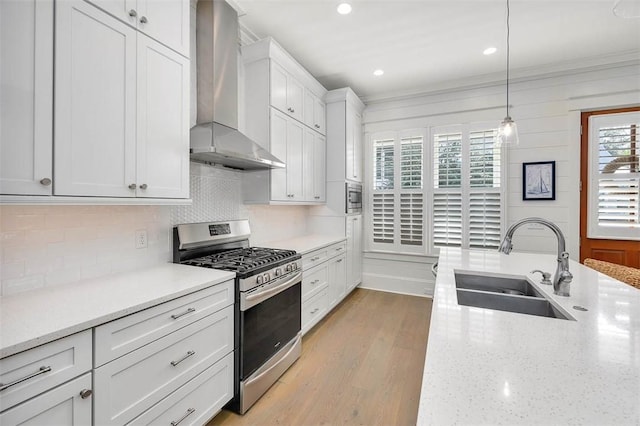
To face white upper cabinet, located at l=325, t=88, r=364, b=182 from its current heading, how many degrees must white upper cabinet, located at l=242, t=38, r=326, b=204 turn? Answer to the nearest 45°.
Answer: approximately 90° to its left

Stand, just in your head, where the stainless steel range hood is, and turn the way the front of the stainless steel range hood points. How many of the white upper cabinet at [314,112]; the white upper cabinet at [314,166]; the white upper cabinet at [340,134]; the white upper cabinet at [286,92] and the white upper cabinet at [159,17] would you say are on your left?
4

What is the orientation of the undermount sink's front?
to the viewer's left

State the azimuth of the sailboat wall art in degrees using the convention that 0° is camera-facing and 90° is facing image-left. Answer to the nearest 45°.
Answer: approximately 0°

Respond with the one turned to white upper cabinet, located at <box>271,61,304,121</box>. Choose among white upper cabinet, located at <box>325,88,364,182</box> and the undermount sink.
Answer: the undermount sink

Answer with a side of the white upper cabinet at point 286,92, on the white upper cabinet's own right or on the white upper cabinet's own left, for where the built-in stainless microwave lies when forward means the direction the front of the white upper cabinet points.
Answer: on the white upper cabinet's own left

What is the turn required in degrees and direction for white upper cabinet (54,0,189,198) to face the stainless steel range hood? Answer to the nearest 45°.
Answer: approximately 90° to its left

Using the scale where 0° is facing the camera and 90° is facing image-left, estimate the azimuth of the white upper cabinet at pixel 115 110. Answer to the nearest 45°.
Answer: approximately 315°

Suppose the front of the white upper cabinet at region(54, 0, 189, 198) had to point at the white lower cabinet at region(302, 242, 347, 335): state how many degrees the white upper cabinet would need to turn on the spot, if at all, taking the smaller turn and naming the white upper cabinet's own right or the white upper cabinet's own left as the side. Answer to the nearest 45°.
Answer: approximately 45° to the white upper cabinet's own left

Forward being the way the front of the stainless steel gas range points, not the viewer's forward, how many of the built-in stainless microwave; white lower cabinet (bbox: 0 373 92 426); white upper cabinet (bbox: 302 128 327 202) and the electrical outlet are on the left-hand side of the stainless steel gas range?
2

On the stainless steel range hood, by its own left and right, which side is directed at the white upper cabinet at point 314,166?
left
